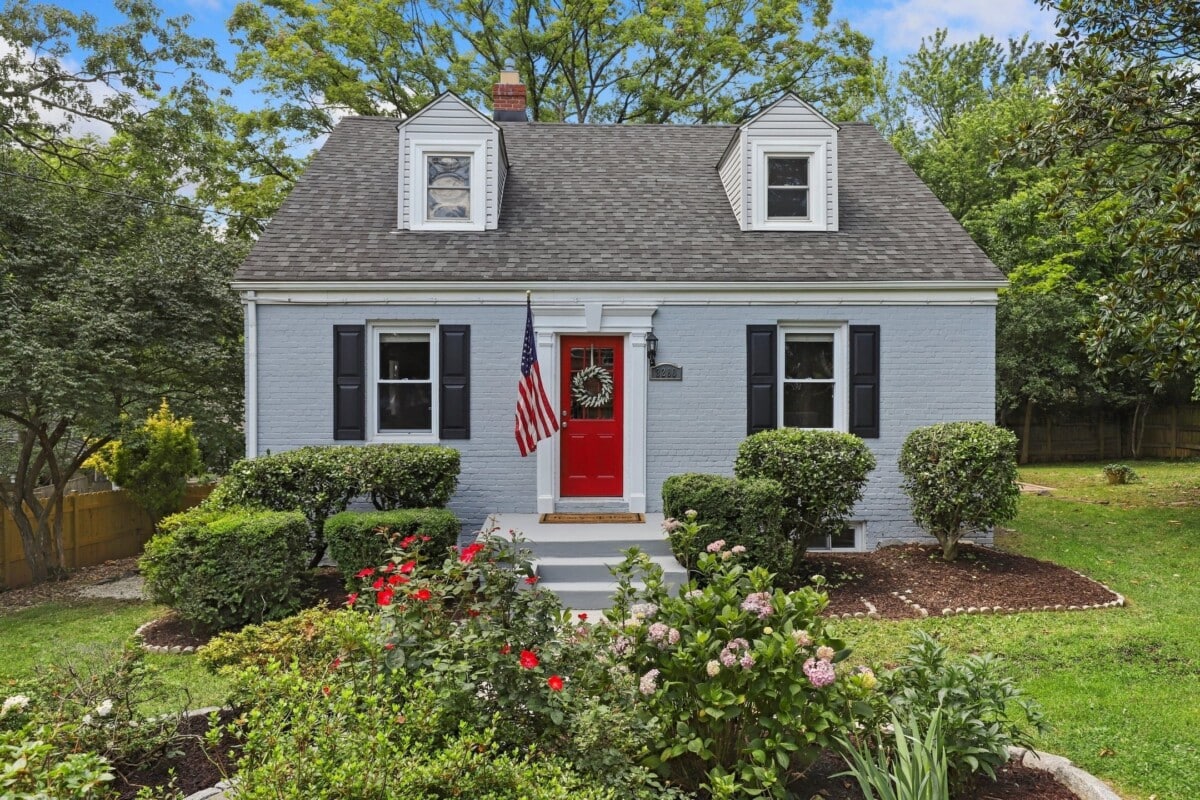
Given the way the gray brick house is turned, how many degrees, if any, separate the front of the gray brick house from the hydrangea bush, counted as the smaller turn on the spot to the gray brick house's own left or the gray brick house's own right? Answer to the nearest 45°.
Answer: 0° — it already faces it

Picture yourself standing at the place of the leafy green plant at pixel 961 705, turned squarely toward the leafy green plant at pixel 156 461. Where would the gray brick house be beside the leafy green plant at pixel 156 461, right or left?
right

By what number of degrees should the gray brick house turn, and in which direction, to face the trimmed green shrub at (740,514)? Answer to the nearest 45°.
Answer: approximately 45° to its left

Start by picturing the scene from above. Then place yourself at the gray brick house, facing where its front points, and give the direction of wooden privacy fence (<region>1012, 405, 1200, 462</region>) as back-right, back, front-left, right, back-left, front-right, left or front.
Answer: back-left

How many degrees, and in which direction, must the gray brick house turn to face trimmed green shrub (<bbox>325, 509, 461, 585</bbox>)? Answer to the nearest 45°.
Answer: approximately 45° to its right

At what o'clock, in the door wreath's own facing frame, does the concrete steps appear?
The concrete steps is roughly at 12 o'clock from the door wreath.

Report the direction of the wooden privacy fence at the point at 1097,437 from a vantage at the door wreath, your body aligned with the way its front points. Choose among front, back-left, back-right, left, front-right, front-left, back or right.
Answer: back-left
